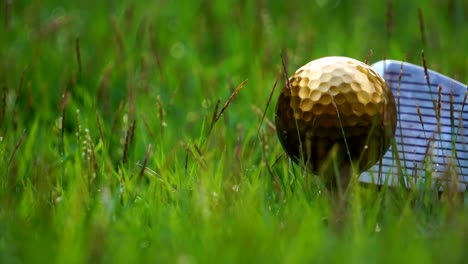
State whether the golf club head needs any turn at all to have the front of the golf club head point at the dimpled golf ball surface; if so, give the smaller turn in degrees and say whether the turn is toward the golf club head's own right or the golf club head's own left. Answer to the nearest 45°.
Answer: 0° — it already faces it

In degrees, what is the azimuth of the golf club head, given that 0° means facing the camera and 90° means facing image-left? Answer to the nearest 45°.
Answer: approximately 45°
